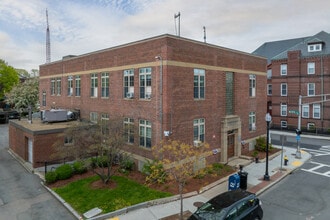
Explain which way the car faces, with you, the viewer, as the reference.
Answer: facing the viewer and to the left of the viewer

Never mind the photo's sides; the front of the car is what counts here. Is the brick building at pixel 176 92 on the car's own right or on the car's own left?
on the car's own right

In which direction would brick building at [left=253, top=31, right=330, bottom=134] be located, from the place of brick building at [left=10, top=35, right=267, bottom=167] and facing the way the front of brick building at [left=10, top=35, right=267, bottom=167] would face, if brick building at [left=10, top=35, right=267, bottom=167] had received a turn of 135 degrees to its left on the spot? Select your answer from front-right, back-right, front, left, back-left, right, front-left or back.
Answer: front-right

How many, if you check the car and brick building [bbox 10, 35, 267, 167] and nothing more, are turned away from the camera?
0

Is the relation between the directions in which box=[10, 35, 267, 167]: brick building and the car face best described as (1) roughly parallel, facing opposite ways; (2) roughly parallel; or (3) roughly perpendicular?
roughly perpendicular

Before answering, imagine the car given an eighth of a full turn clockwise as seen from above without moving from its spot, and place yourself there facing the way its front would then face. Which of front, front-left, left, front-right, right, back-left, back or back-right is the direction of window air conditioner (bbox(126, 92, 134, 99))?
front-right
